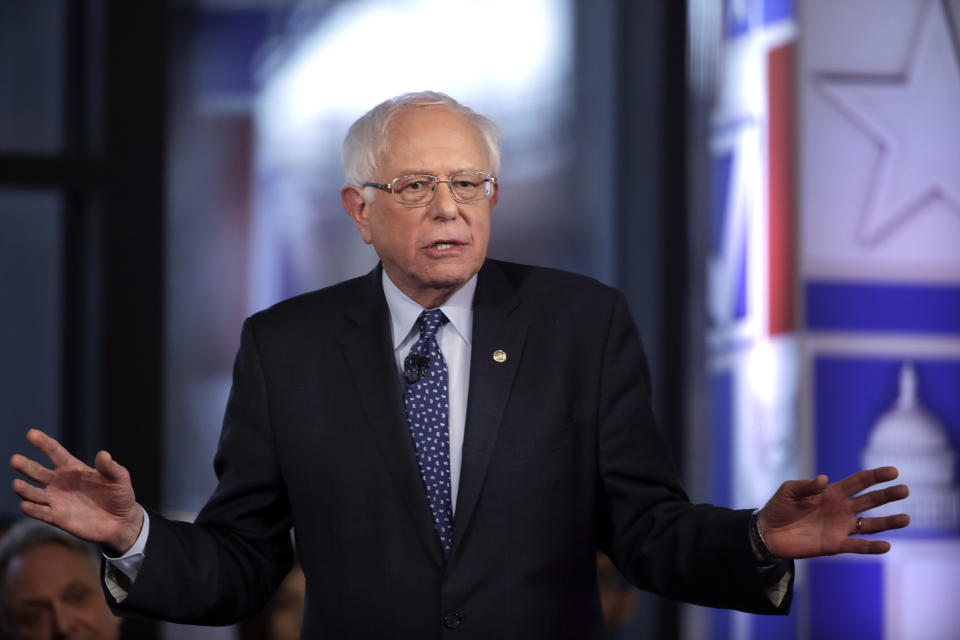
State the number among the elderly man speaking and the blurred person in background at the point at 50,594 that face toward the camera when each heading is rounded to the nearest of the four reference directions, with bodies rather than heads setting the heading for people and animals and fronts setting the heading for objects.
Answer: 2

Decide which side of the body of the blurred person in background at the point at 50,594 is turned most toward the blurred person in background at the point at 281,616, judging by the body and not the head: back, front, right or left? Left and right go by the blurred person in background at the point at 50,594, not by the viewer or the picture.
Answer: left

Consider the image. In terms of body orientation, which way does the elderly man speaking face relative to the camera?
toward the camera

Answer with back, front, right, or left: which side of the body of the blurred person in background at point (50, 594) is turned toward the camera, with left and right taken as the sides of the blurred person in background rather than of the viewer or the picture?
front
